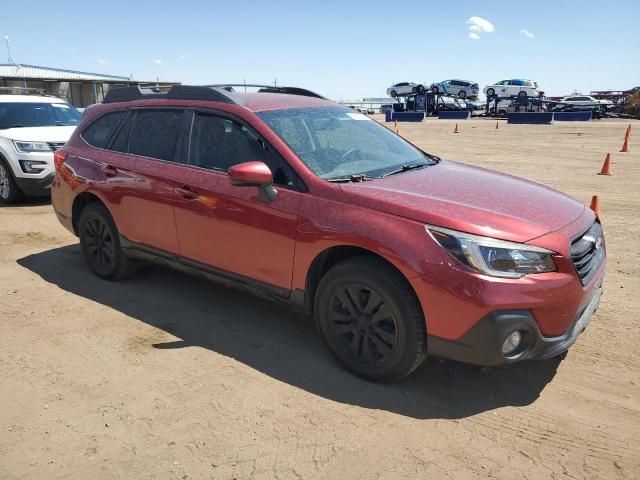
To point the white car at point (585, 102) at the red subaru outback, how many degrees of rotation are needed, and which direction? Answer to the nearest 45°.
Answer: approximately 90° to its right

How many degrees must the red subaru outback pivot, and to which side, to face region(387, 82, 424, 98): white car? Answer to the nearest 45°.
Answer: approximately 135° to its left

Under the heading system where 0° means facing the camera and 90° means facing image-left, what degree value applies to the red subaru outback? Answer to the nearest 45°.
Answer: approximately 315°

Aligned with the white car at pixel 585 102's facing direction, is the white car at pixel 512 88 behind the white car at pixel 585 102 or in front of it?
behind

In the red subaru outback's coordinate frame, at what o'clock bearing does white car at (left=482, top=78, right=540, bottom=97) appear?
The white car is roughly at 8 o'clock from the red subaru outback.

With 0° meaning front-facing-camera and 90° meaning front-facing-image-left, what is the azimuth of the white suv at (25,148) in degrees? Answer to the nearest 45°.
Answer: approximately 315°

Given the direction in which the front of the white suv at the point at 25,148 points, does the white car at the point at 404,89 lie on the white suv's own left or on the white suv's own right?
on the white suv's own left

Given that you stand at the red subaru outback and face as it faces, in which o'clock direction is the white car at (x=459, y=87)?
The white car is roughly at 8 o'clock from the red subaru outback.

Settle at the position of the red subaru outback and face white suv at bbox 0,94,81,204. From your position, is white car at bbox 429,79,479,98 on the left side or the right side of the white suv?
right

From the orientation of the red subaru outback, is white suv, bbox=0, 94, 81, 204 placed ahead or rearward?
rearward

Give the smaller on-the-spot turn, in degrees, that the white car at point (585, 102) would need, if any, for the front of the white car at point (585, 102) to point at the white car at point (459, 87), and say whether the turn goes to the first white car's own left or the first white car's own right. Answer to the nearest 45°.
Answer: approximately 180°
